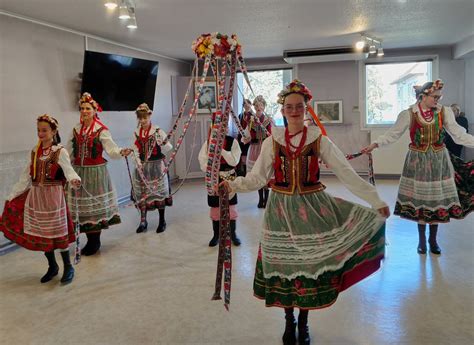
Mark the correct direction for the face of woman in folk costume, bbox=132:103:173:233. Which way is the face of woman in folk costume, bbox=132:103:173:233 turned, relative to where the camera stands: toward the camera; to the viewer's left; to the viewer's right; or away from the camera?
toward the camera

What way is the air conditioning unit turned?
toward the camera

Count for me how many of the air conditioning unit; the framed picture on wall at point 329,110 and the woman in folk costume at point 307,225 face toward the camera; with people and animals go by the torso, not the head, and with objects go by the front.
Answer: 3

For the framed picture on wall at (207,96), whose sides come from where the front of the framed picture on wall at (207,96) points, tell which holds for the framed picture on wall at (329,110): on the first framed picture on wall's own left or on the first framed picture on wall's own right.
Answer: on the first framed picture on wall's own left

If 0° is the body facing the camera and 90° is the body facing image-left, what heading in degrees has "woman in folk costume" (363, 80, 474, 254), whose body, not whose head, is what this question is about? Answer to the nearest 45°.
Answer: approximately 0°

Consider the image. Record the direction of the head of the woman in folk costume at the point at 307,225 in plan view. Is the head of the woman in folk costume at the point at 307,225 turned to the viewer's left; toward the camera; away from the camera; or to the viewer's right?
toward the camera

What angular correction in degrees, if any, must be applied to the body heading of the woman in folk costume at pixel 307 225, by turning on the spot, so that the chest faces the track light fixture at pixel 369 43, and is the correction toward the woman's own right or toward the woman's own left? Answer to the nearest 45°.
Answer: approximately 180°

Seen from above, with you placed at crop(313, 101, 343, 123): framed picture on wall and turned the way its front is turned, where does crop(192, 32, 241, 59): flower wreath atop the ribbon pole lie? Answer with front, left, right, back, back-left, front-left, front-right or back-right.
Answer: front

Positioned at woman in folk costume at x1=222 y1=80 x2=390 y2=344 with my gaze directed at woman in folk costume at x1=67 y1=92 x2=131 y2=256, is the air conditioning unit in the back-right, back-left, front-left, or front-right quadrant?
front-right

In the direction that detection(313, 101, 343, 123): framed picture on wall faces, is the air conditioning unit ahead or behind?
ahead

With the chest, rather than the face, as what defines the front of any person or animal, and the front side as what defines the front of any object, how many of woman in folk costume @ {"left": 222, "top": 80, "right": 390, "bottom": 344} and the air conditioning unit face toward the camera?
2

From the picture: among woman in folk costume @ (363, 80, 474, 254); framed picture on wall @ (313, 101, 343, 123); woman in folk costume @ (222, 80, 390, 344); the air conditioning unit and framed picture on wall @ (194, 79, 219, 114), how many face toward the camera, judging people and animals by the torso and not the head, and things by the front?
5

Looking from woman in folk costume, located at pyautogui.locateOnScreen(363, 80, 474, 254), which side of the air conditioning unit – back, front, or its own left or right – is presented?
front

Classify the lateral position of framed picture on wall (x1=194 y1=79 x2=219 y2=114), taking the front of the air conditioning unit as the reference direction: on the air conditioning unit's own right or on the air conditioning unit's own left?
on the air conditioning unit's own right

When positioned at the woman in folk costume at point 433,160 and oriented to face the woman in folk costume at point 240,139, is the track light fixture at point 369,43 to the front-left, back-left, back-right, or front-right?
front-right

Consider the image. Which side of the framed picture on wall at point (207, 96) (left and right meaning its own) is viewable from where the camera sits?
front
